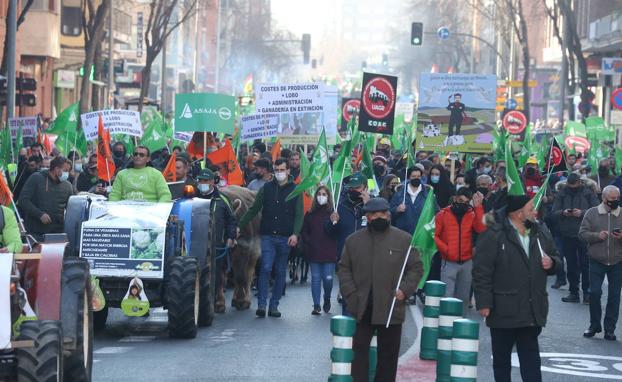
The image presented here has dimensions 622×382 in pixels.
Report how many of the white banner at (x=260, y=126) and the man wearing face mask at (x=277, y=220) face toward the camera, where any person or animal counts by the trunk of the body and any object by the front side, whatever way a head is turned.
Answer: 2

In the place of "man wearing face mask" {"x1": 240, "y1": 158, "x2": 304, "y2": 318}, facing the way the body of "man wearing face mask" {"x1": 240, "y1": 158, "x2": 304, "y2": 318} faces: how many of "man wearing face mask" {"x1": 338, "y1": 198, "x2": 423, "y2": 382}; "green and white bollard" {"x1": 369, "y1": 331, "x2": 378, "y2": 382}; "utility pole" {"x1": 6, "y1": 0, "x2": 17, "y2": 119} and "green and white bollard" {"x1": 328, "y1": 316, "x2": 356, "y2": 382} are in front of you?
3

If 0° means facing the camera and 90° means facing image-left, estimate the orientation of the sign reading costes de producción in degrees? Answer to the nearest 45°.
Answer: approximately 0°
